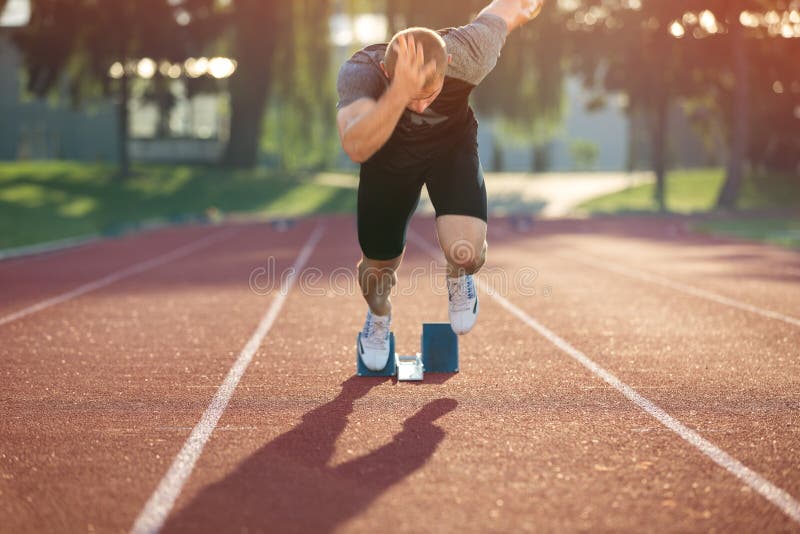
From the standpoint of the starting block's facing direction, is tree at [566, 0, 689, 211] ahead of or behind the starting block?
behind

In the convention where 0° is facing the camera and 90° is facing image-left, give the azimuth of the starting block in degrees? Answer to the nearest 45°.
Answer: approximately 0°

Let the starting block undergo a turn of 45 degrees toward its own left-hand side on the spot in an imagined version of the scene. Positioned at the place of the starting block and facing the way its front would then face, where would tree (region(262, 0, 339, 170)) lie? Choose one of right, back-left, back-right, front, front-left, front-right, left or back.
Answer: back-left

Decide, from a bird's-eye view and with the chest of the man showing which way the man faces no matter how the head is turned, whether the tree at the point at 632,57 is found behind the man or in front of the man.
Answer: behind

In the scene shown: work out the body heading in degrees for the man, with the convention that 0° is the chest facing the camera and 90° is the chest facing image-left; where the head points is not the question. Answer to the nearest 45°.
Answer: approximately 0°

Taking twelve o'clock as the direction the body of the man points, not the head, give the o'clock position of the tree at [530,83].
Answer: The tree is roughly at 6 o'clock from the man.

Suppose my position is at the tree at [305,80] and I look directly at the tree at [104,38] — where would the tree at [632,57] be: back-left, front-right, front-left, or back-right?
back-left

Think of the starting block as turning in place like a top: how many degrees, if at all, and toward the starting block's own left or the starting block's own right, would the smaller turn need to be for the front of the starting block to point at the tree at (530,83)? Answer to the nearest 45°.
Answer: approximately 180°
